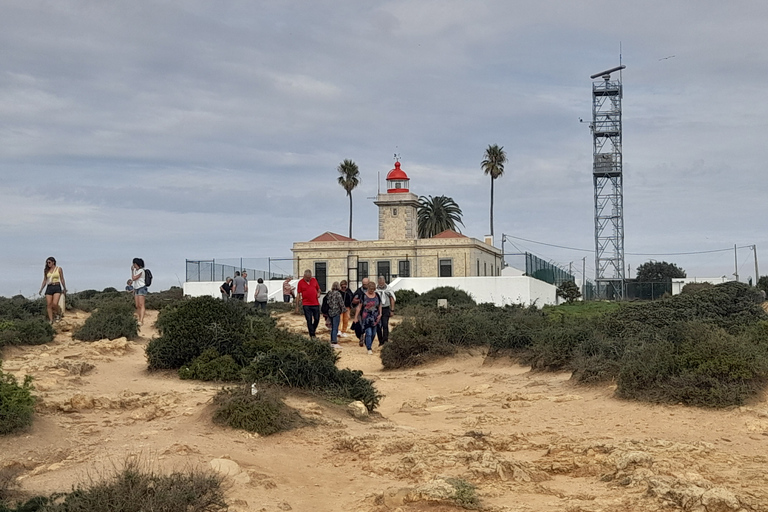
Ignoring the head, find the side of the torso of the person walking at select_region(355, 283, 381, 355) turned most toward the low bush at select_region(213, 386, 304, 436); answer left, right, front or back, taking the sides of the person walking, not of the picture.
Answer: front

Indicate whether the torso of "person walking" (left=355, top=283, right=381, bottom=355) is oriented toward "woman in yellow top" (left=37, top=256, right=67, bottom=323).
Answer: no

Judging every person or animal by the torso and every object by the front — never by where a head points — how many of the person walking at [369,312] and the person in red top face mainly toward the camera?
2

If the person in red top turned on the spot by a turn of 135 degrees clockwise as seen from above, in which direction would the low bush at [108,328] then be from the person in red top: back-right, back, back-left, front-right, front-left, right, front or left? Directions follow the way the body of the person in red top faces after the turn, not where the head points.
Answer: front-left

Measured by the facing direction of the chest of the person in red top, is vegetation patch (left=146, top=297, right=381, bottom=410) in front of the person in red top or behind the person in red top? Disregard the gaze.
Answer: in front

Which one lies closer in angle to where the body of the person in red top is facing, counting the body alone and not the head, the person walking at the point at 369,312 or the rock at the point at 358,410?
the rock

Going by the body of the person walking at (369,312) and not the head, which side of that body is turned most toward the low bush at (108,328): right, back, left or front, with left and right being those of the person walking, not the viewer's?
right

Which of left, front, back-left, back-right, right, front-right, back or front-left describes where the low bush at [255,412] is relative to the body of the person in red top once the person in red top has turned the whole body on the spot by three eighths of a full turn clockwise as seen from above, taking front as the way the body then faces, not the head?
back-left

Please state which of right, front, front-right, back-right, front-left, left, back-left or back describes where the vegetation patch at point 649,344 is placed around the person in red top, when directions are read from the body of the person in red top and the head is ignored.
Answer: front-left

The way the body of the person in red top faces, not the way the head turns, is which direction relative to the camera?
toward the camera

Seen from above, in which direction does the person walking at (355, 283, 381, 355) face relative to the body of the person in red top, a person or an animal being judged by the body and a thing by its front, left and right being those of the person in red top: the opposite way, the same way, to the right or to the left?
the same way

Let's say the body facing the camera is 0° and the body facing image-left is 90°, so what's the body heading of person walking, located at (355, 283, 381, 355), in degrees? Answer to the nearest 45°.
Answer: approximately 0°

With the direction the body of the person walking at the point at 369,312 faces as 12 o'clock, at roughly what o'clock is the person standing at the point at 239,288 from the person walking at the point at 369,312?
the person standing at the point at 239,288 is roughly at 5 o'clock from the person walking at the point at 369,312.

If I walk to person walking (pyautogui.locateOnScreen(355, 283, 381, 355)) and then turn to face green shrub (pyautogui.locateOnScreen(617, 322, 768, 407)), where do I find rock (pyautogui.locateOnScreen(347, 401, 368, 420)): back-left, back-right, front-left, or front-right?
front-right

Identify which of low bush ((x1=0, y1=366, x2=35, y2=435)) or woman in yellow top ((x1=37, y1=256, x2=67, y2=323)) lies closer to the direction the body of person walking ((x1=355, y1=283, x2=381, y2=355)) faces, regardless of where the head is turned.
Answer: the low bush
